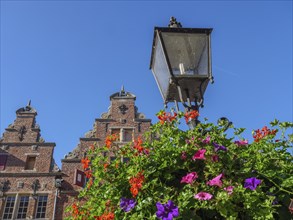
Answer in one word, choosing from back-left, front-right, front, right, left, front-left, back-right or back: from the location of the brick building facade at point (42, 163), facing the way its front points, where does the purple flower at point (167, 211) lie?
front

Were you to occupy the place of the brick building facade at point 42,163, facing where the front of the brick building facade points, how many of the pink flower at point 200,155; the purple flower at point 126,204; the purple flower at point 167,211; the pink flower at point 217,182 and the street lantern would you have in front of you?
5

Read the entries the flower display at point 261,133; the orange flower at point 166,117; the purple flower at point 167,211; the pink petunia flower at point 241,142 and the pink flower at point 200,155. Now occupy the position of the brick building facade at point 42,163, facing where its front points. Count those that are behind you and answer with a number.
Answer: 0

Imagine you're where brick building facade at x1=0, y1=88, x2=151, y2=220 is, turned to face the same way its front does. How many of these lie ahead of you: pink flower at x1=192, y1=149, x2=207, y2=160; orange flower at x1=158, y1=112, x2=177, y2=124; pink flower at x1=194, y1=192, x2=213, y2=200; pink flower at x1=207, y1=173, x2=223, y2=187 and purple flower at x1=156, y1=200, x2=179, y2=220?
5

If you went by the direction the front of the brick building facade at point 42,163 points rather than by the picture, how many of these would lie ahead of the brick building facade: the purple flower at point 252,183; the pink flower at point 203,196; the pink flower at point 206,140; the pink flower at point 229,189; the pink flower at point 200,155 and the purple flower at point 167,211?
6

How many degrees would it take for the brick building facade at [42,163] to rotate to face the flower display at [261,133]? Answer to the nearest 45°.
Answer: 0° — it already faces it

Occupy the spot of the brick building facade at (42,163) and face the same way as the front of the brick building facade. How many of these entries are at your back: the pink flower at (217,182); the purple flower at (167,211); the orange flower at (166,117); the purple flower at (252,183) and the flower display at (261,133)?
0

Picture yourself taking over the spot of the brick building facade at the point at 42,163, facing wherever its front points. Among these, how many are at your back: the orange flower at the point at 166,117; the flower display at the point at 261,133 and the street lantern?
0

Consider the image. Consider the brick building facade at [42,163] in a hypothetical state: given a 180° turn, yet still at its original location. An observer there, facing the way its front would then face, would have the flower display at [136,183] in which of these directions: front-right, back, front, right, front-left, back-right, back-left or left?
back

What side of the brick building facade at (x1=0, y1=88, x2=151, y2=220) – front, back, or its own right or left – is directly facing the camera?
front

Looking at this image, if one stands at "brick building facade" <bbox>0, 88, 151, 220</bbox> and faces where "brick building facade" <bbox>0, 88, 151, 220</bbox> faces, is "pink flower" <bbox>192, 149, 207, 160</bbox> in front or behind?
in front

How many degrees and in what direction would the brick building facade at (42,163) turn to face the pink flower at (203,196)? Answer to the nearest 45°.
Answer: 0° — it already faces it

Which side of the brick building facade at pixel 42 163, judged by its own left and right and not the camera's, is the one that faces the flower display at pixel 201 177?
front

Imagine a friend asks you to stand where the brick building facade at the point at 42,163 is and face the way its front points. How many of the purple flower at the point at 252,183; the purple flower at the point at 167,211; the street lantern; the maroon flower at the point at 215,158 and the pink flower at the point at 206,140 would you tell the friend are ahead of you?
5

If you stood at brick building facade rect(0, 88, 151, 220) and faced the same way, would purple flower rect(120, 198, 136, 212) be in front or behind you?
in front

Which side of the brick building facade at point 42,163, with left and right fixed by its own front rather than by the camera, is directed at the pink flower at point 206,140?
front
